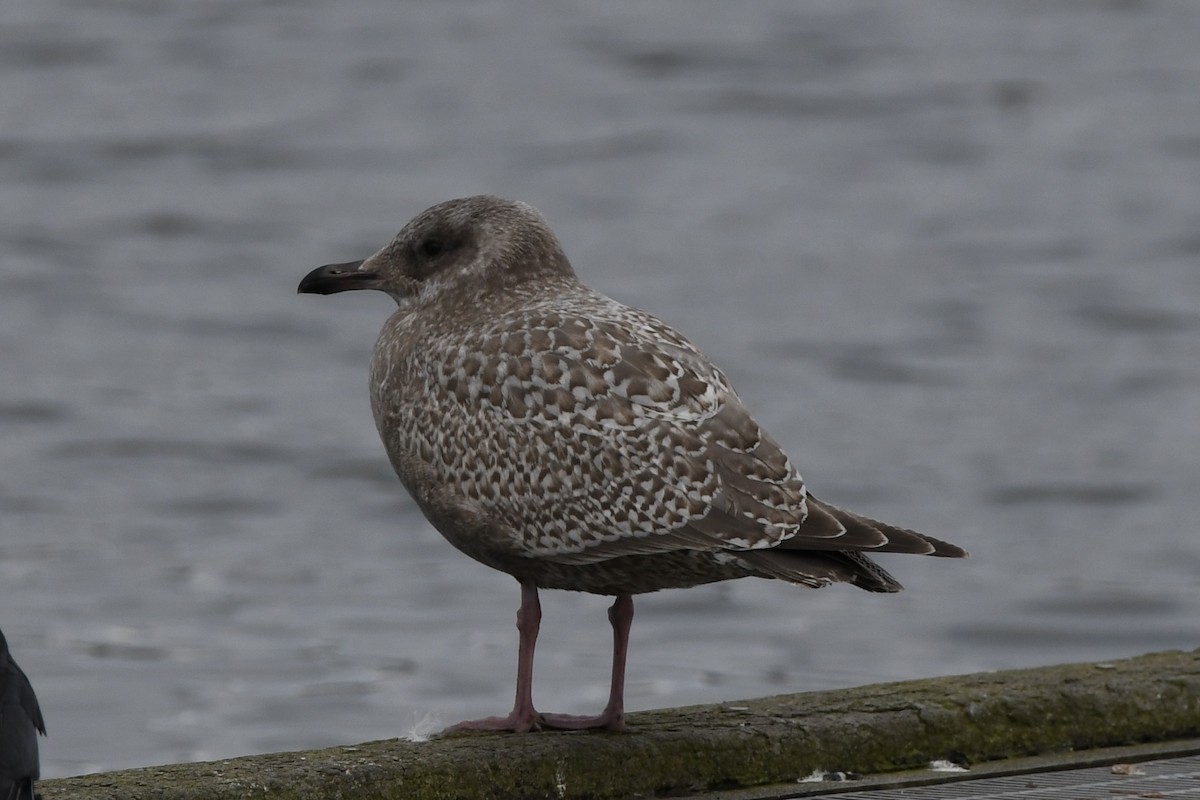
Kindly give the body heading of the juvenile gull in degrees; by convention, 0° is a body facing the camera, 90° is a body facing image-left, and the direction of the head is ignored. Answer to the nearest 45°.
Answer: approximately 90°

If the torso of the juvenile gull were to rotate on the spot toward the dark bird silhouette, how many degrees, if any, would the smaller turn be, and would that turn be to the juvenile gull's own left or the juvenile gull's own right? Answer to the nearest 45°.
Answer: approximately 45° to the juvenile gull's own left

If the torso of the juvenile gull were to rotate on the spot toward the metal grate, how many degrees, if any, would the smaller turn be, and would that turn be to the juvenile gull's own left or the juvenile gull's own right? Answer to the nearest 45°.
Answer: approximately 180°

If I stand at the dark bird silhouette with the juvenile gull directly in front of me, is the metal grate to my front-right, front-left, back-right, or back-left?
front-right

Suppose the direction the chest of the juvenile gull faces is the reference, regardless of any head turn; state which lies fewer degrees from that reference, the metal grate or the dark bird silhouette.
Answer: the dark bird silhouette
